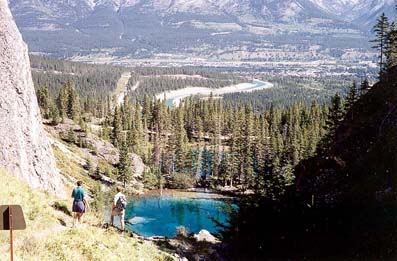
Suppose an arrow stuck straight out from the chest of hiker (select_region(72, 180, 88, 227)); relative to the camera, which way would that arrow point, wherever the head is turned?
away from the camera

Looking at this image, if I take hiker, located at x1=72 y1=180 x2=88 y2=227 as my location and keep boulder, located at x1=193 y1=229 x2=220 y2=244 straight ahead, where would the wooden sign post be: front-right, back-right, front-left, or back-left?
back-right

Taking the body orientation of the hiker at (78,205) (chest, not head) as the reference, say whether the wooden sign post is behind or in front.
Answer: behind

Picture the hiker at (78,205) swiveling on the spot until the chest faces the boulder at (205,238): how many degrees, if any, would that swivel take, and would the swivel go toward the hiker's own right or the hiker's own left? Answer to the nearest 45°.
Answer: approximately 45° to the hiker's own right

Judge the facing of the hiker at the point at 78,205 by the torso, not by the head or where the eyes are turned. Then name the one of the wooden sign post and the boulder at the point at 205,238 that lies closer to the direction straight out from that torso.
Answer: the boulder
